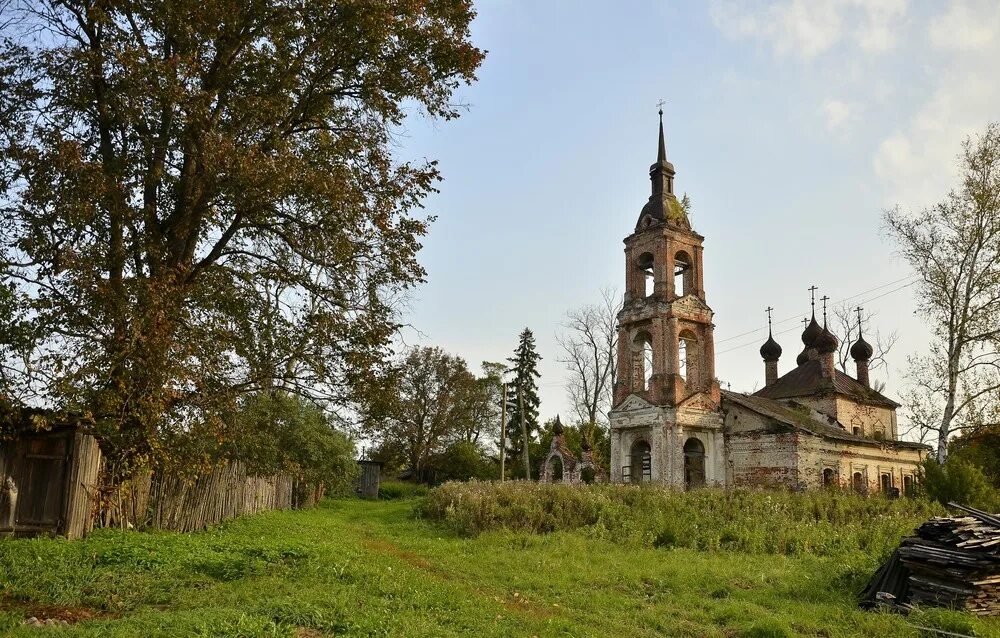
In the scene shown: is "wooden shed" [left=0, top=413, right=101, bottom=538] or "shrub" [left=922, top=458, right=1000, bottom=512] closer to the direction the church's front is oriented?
the wooden shed

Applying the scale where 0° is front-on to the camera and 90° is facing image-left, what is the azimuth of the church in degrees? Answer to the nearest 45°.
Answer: approximately 45°

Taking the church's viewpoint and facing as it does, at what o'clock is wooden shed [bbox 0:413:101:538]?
The wooden shed is roughly at 11 o'clock from the church.

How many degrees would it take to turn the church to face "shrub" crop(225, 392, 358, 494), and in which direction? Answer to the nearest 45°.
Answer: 0° — it already faces it

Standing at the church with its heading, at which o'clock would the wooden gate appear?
The wooden gate is roughly at 11 o'clock from the church.

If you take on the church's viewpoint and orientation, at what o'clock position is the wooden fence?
The wooden fence is roughly at 11 o'clock from the church.

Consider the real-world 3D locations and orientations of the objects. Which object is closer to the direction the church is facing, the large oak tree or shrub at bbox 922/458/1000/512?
the large oak tree

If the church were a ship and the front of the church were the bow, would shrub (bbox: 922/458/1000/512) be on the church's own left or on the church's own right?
on the church's own left

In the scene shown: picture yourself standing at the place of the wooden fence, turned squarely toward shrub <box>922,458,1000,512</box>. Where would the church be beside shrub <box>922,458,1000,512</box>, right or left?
left
